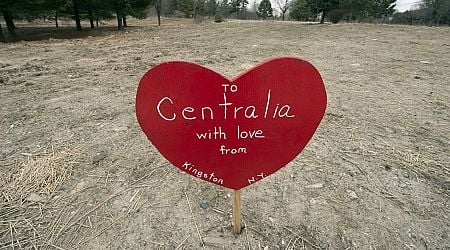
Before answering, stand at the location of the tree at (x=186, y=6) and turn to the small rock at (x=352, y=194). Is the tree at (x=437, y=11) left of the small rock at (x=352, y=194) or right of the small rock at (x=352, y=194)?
left

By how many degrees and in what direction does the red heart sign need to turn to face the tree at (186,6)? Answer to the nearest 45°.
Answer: approximately 180°

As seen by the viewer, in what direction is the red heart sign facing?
toward the camera

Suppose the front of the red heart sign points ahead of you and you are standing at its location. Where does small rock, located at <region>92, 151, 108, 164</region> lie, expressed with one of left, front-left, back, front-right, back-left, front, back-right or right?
back-right

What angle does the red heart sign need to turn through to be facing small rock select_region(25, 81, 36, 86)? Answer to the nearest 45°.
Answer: approximately 135° to its right

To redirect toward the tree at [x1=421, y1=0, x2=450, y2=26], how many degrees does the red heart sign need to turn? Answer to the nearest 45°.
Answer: approximately 135° to its left

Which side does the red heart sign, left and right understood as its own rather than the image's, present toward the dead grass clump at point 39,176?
right

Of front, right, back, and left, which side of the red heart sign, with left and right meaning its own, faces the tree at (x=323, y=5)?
back

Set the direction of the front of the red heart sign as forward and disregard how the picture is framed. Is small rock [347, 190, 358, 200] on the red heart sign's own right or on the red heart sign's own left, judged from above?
on the red heart sign's own left
